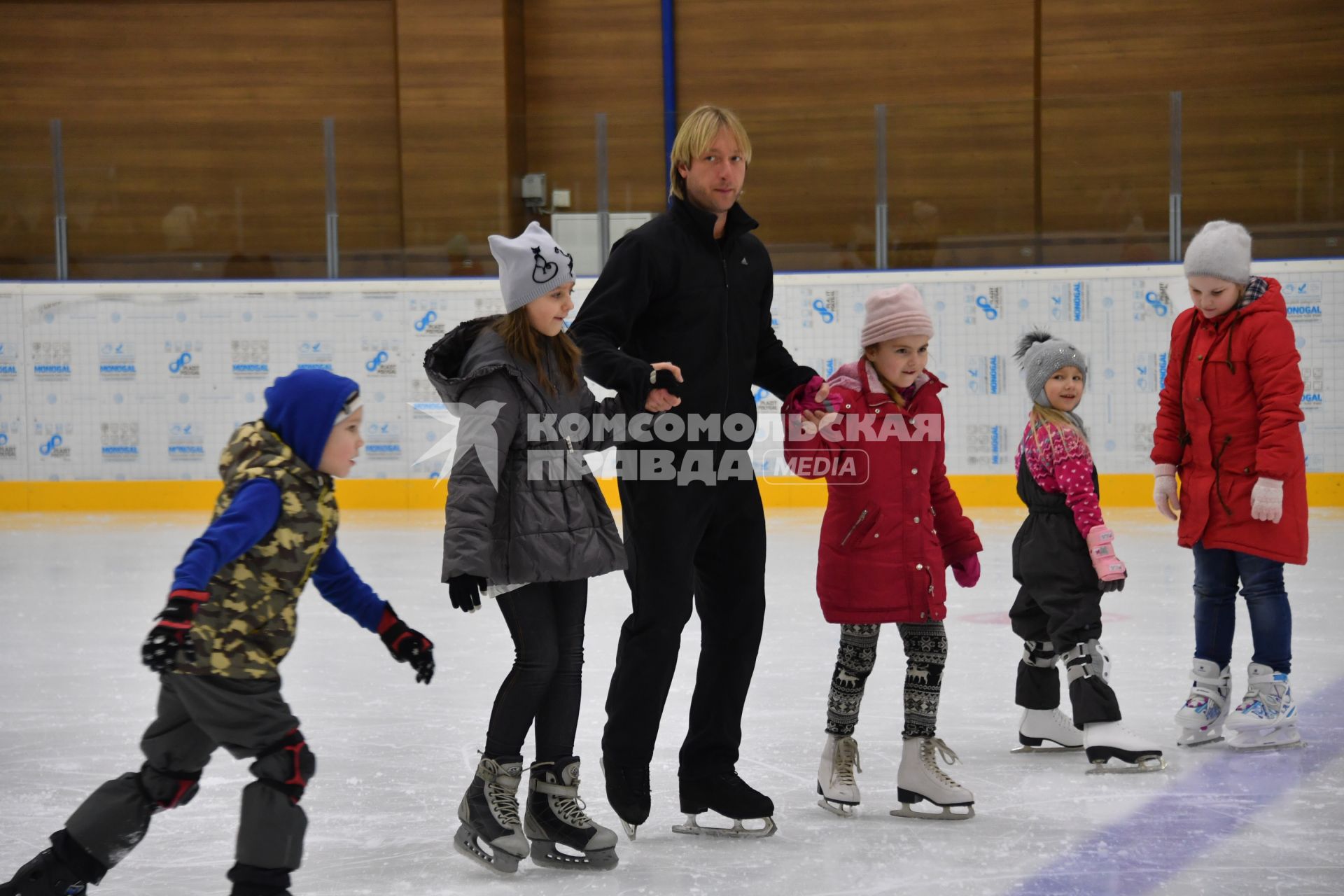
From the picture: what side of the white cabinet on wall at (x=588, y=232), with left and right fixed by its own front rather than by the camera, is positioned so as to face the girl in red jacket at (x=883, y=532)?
front

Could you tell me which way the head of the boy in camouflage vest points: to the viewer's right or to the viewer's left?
to the viewer's right

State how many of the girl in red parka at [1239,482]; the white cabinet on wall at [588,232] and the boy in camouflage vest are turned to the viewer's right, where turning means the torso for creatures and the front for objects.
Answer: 1

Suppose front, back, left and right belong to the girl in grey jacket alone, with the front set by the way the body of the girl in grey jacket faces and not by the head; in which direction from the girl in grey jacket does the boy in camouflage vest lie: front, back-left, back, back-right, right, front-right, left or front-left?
right

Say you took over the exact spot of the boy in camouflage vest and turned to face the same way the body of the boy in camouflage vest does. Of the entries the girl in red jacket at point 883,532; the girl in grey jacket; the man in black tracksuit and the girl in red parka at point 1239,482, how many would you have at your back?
0

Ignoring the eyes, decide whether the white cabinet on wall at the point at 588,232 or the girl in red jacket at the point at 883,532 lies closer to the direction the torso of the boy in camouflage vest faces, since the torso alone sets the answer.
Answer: the girl in red jacket

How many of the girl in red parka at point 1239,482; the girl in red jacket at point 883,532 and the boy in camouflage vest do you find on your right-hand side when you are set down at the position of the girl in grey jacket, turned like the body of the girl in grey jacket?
1

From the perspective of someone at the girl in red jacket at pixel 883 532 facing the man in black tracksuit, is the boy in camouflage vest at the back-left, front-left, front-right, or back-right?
front-left

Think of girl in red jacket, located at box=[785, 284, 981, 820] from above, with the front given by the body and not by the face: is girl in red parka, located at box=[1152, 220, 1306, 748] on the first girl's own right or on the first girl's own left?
on the first girl's own left

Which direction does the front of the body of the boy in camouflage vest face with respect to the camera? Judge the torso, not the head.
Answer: to the viewer's right

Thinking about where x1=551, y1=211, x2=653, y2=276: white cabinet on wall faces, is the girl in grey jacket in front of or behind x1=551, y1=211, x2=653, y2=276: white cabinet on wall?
in front

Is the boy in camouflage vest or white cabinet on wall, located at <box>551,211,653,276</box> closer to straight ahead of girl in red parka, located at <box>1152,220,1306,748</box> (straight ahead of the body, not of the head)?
the boy in camouflage vest

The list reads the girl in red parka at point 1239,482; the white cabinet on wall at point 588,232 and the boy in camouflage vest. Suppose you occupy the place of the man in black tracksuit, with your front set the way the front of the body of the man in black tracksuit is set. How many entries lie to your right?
1

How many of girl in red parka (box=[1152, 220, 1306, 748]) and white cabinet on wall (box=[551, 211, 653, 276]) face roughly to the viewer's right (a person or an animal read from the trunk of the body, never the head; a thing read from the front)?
0

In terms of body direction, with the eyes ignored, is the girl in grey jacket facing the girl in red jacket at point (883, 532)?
no

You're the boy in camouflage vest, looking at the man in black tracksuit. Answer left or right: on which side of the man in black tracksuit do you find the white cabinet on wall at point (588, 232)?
left

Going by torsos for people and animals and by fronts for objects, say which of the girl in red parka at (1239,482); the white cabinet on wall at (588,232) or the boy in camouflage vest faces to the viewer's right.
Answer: the boy in camouflage vest

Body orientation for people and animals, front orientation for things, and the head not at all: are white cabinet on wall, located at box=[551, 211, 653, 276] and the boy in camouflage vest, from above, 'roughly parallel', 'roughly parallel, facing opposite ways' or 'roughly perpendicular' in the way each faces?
roughly perpendicular
